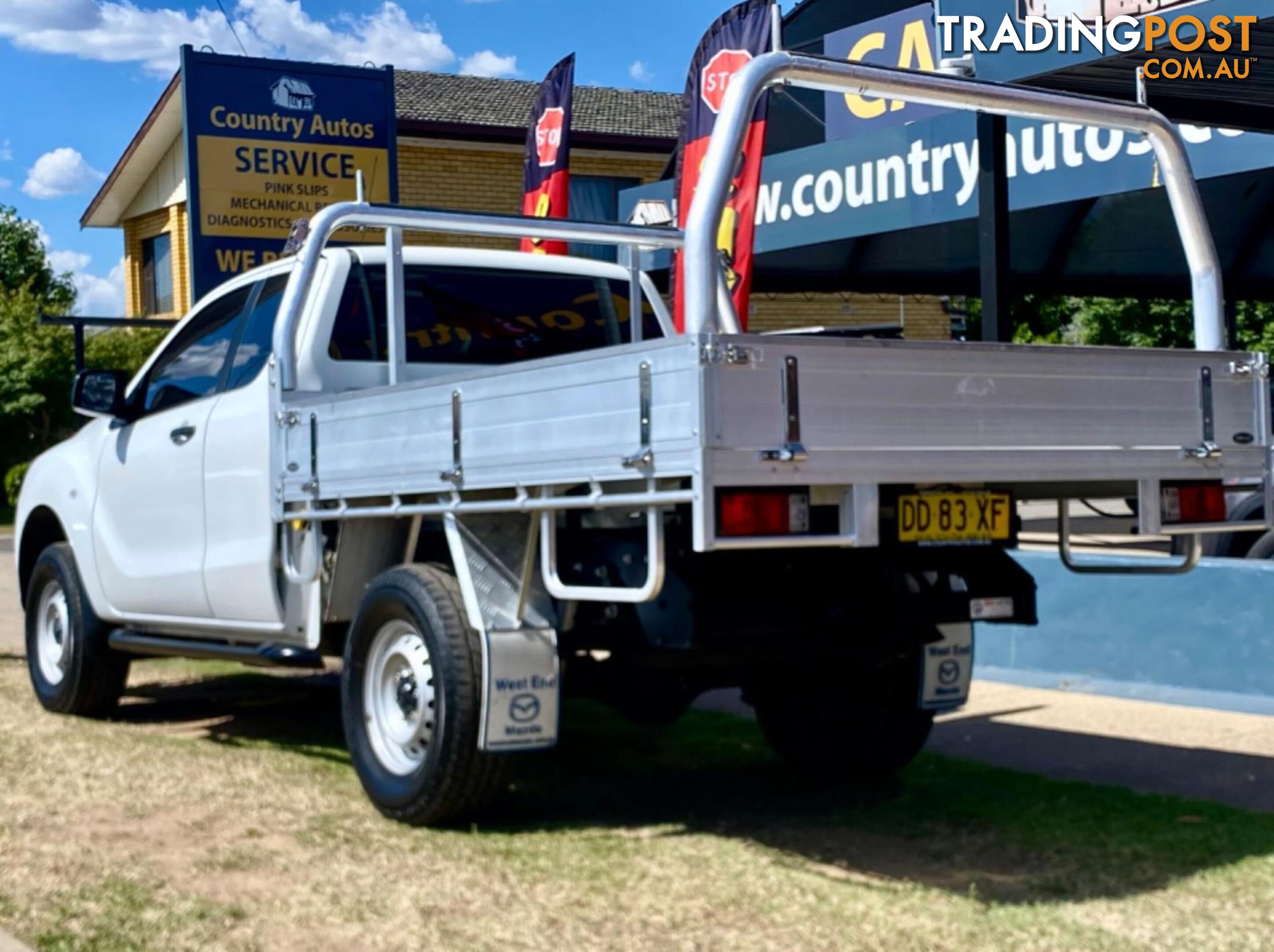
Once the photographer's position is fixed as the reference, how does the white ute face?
facing away from the viewer and to the left of the viewer

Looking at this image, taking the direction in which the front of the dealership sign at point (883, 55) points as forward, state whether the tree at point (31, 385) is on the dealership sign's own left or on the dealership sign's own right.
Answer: on the dealership sign's own right

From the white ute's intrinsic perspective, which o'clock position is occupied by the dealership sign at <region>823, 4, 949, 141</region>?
The dealership sign is roughly at 2 o'clock from the white ute.

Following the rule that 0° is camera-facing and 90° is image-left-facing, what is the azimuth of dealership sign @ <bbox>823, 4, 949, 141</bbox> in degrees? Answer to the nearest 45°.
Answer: approximately 45°
